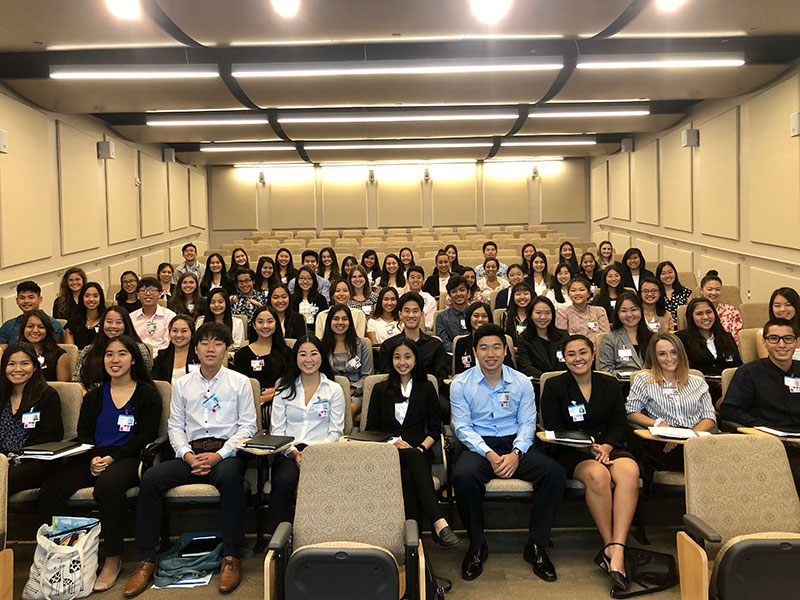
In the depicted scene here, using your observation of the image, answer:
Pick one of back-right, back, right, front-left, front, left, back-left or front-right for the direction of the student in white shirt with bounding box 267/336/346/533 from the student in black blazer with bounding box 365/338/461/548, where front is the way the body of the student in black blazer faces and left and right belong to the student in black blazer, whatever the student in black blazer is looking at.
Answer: right

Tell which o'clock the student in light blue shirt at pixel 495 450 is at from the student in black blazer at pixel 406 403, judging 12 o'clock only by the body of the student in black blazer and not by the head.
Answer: The student in light blue shirt is roughly at 10 o'clock from the student in black blazer.

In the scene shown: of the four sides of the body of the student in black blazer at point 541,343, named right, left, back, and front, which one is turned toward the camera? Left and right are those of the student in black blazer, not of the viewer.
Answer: front

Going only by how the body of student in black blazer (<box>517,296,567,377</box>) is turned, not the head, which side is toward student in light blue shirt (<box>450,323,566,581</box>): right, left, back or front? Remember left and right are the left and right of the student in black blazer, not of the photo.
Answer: front

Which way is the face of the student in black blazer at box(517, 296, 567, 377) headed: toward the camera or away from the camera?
toward the camera

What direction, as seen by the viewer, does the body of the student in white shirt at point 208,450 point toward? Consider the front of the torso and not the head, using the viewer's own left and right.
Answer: facing the viewer

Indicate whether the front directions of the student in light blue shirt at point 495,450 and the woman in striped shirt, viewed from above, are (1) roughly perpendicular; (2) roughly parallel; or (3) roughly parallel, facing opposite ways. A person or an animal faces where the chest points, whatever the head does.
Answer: roughly parallel

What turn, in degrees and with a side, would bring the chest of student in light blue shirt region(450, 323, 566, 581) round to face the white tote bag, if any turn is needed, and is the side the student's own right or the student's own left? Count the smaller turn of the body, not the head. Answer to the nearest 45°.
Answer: approximately 90° to the student's own right

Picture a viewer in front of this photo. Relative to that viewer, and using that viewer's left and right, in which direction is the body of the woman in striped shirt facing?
facing the viewer

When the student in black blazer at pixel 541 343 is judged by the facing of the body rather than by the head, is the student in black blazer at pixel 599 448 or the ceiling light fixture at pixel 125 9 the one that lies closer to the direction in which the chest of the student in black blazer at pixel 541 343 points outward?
the student in black blazer

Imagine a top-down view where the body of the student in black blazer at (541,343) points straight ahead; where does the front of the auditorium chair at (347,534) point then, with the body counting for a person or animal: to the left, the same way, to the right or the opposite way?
the same way

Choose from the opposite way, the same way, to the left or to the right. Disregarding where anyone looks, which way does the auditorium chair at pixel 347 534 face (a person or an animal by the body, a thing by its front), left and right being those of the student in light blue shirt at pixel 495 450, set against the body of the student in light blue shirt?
the same way

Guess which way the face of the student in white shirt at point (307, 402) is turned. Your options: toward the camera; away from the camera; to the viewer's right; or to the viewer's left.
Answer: toward the camera
